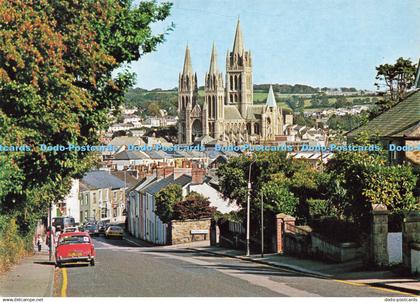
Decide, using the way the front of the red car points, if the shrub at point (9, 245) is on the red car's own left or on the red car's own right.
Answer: on the red car's own left

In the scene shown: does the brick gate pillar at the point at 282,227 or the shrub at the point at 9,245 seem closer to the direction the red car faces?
the brick gate pillar

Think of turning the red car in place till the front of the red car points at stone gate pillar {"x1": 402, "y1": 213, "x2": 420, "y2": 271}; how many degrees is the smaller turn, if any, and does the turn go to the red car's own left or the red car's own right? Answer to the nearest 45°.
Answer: approximately 135° to the red car's own right

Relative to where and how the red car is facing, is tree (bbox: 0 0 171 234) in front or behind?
behind

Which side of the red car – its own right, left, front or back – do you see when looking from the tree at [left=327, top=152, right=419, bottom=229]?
right

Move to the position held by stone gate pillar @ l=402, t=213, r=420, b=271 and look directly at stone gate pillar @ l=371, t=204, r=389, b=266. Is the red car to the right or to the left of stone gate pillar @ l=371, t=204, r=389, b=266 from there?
left

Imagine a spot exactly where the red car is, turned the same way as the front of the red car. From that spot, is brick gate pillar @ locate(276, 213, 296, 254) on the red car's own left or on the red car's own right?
on the red car's own right

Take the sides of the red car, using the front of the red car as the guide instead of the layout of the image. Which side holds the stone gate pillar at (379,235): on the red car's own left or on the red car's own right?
on the red car's own right

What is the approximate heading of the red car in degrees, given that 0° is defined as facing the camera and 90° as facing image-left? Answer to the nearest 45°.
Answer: approximately 180°
